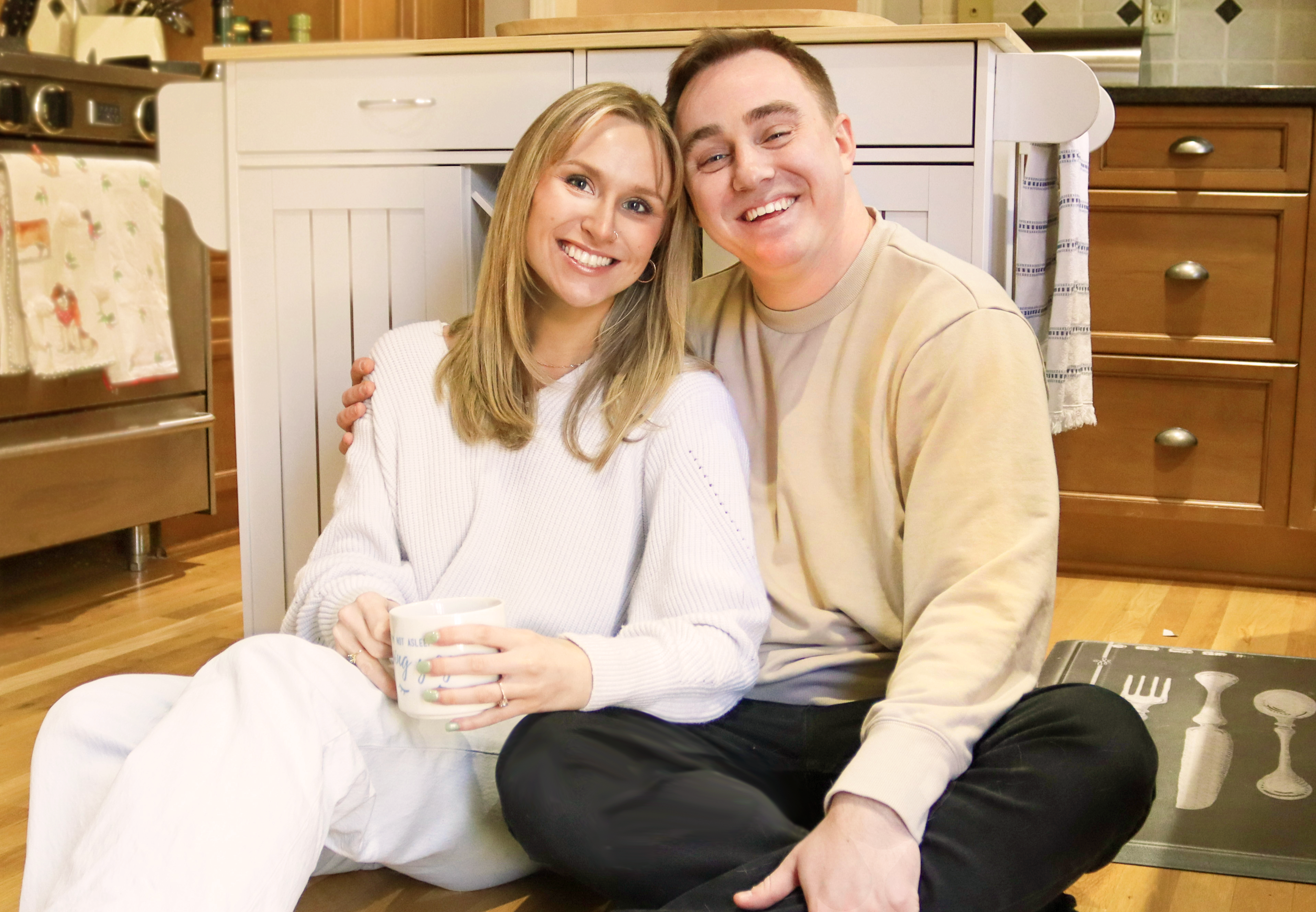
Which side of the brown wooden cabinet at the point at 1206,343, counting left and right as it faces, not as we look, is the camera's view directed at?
front

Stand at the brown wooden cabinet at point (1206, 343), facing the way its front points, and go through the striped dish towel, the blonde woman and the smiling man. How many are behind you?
0

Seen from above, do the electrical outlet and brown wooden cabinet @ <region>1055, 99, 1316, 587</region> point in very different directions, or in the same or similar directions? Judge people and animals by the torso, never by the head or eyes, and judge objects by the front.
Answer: same or similar directions

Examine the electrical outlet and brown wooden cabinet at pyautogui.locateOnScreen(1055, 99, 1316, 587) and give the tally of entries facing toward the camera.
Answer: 2

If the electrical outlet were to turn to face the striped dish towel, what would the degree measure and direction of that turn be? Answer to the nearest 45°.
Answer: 0° — it already faces it

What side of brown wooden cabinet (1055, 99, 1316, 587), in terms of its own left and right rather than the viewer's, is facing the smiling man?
front

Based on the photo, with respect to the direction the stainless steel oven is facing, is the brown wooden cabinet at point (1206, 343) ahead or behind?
ahead

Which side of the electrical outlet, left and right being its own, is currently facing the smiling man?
front

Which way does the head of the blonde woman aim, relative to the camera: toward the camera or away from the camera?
toward the camera

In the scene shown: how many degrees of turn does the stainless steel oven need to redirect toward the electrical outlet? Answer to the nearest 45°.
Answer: approximately 45° to its left

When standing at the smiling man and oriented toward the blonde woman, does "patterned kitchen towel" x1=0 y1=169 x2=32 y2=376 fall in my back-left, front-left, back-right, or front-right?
front-right

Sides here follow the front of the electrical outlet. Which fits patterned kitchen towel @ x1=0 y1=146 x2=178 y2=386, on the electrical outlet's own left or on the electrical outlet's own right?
on the electrical outlet's own right

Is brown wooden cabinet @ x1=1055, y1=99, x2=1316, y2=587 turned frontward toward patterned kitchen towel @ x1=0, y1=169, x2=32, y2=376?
no
